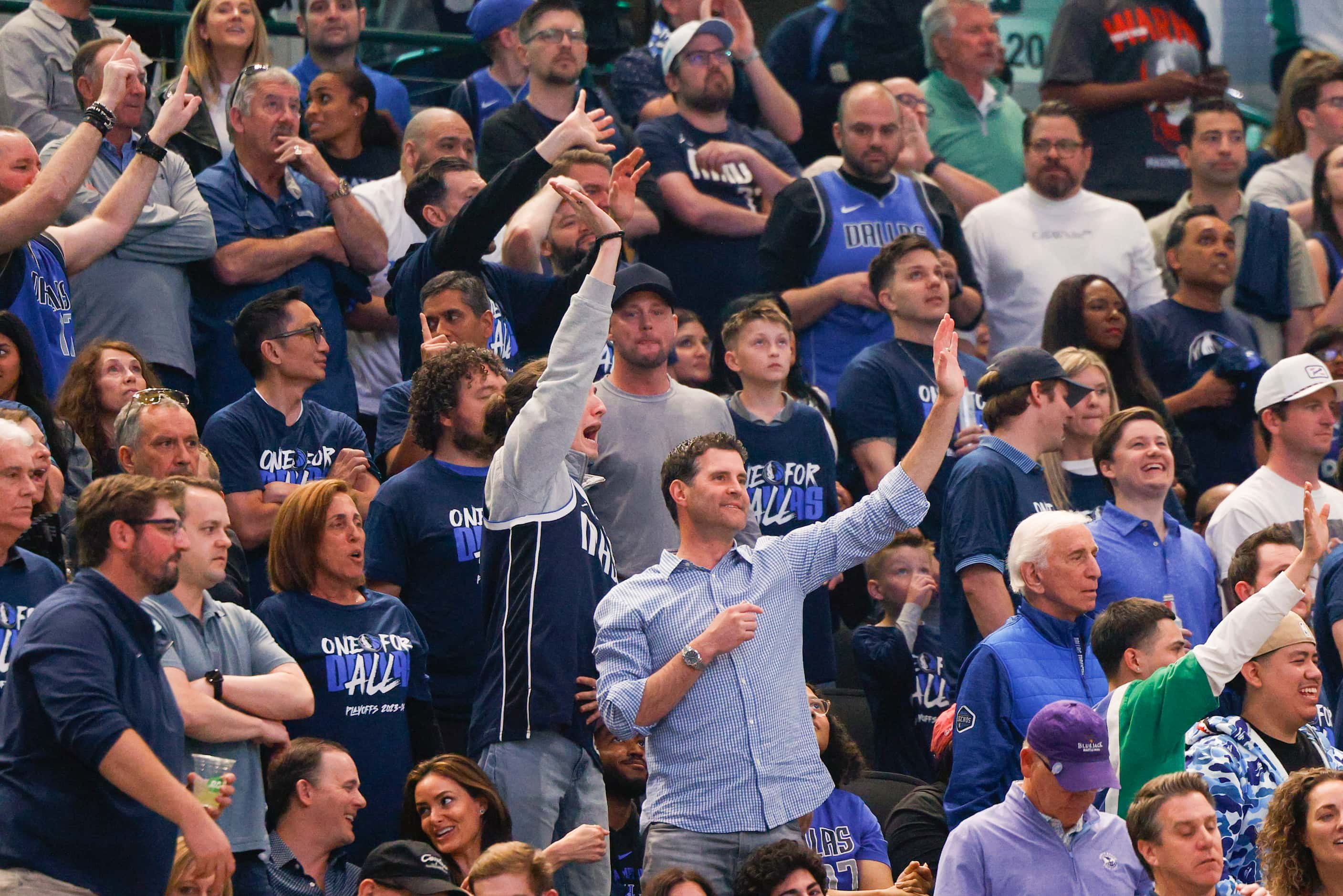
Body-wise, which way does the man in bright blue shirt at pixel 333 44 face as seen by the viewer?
toward the camera

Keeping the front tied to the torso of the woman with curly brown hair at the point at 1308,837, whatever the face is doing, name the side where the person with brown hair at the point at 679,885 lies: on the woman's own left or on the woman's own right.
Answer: on the woman's own right

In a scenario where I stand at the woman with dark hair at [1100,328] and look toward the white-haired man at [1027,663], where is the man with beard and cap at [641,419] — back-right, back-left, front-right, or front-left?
front-right

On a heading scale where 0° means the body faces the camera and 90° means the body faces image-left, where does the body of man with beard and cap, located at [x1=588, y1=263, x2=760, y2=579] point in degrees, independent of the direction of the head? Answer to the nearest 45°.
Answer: approximately 0°

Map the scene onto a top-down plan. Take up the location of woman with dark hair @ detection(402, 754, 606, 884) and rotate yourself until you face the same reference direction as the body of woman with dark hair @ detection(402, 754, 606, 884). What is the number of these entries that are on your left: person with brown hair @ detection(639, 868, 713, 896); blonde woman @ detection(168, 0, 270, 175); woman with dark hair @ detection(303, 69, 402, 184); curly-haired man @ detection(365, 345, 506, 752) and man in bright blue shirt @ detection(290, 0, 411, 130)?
1

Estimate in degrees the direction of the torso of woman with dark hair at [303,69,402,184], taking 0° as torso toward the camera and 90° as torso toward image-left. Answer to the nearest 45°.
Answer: approximately 45°

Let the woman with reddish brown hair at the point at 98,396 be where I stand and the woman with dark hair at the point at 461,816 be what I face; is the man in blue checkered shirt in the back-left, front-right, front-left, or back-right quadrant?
front-left

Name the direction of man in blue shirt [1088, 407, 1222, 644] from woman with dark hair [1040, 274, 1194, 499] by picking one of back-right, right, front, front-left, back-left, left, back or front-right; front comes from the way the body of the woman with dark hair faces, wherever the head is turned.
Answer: front-right

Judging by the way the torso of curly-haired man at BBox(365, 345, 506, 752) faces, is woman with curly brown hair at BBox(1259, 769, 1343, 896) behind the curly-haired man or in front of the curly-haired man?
in front

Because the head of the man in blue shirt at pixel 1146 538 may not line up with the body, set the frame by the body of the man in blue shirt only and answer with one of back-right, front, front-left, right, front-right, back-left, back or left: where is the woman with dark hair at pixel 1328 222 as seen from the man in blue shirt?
back-left

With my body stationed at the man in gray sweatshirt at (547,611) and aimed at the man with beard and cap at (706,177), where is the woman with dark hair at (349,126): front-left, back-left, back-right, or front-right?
front-left

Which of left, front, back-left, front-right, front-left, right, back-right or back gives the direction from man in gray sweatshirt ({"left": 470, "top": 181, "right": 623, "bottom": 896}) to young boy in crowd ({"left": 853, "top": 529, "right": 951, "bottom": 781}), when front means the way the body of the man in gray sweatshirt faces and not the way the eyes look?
front-left

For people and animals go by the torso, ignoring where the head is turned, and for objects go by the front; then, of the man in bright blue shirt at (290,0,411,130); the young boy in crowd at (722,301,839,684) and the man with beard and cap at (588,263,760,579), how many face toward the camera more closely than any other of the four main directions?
3

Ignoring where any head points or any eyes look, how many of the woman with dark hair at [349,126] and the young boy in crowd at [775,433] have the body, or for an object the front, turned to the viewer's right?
0

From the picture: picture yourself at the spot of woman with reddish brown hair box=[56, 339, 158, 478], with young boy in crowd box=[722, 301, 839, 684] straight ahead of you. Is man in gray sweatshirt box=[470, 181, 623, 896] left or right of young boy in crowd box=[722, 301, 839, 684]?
right
